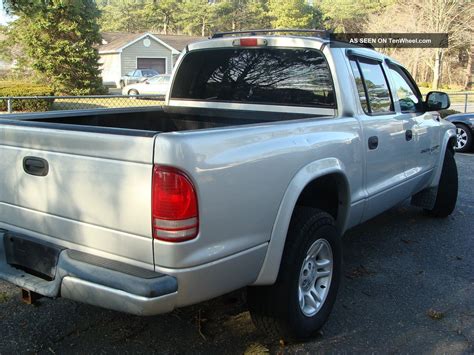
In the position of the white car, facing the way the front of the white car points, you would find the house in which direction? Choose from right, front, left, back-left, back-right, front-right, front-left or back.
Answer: right

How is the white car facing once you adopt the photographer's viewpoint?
facing to the left of the viewer

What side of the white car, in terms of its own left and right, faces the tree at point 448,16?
back

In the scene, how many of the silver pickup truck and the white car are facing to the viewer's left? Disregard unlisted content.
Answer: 1

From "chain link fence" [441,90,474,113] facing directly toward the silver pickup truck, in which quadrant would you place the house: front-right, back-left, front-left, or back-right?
back-right

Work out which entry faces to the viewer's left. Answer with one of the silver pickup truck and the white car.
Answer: the white car

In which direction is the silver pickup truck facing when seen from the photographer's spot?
facing away from the viewer and to the right of the viewer

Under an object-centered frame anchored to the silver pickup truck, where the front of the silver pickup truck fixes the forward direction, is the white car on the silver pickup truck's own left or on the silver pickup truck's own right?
on the silver pickup truck's own left

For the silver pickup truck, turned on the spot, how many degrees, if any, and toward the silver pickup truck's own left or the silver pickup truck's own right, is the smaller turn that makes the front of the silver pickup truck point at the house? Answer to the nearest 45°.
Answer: approximately 45° to the silver pickup truck's own left

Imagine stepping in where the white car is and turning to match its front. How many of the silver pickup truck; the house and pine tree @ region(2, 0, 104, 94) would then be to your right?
1

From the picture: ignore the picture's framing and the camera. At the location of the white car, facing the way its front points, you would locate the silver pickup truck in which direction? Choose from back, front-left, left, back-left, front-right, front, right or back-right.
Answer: left

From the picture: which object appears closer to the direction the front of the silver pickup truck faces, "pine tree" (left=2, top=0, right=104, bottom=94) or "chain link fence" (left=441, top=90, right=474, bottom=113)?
the chain link fence

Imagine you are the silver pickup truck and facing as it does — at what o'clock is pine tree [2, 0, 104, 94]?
The pine tree is roughly at 10 o'clock from the silver pickup truck.
